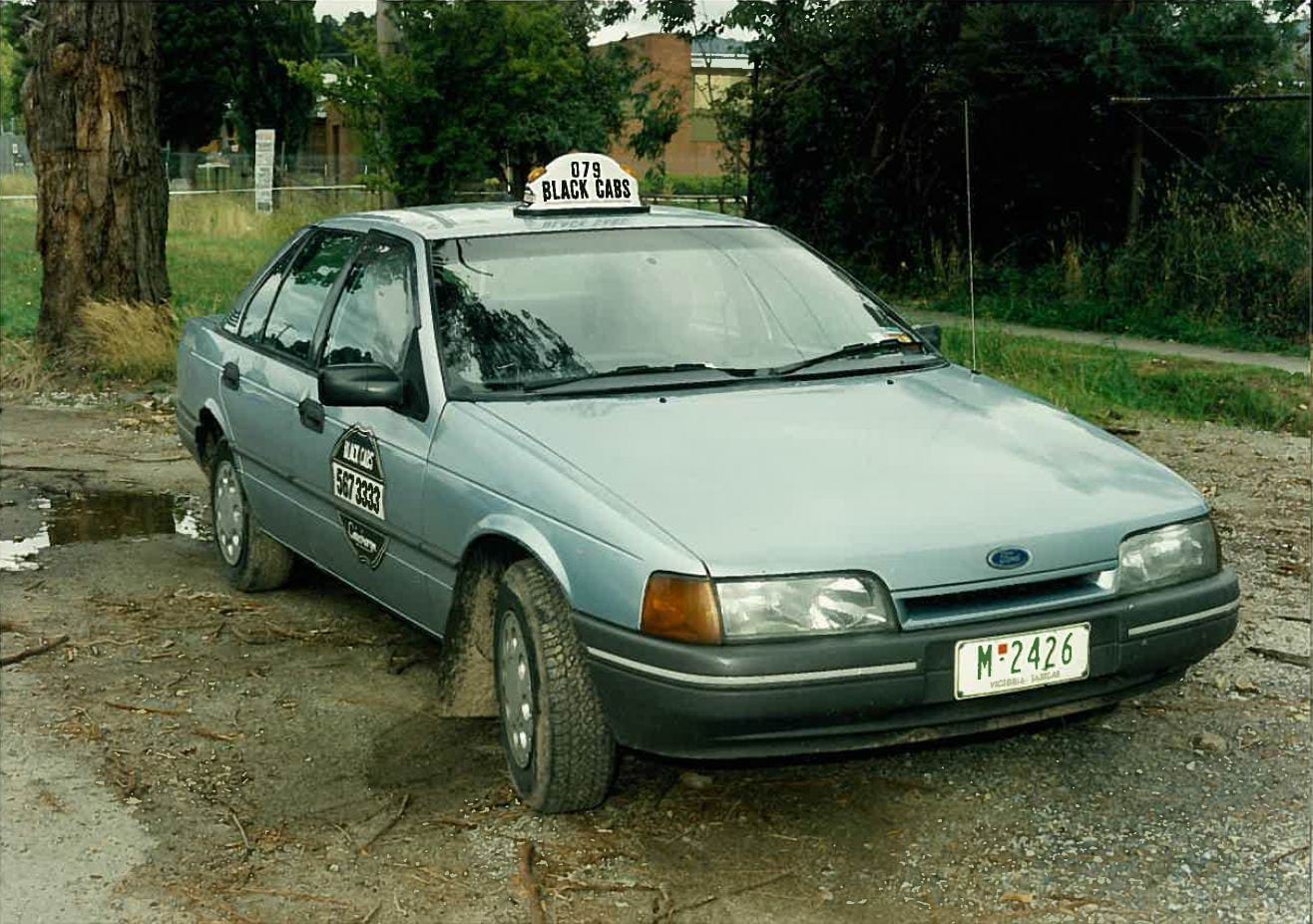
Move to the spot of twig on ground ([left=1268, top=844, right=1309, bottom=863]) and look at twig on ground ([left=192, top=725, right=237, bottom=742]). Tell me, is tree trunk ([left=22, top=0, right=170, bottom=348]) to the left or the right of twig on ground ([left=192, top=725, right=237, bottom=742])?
right

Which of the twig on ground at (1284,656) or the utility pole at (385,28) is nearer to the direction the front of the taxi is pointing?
the twig on ground

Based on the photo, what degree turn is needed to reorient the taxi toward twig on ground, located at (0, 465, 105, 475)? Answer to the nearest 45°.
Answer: approximately 180°

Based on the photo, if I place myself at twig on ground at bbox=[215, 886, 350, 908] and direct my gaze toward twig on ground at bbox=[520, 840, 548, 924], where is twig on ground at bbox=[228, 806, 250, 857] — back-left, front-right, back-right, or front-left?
back-left

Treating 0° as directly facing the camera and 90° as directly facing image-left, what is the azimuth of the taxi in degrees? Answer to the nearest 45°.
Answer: approximately 315°

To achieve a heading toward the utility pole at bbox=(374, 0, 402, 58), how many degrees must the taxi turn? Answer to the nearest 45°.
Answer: approximately 135° to its left

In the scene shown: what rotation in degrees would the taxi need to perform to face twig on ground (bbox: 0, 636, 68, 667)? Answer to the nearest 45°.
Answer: approximately 180°

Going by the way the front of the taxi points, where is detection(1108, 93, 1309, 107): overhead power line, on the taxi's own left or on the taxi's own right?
on the taxi's own left
